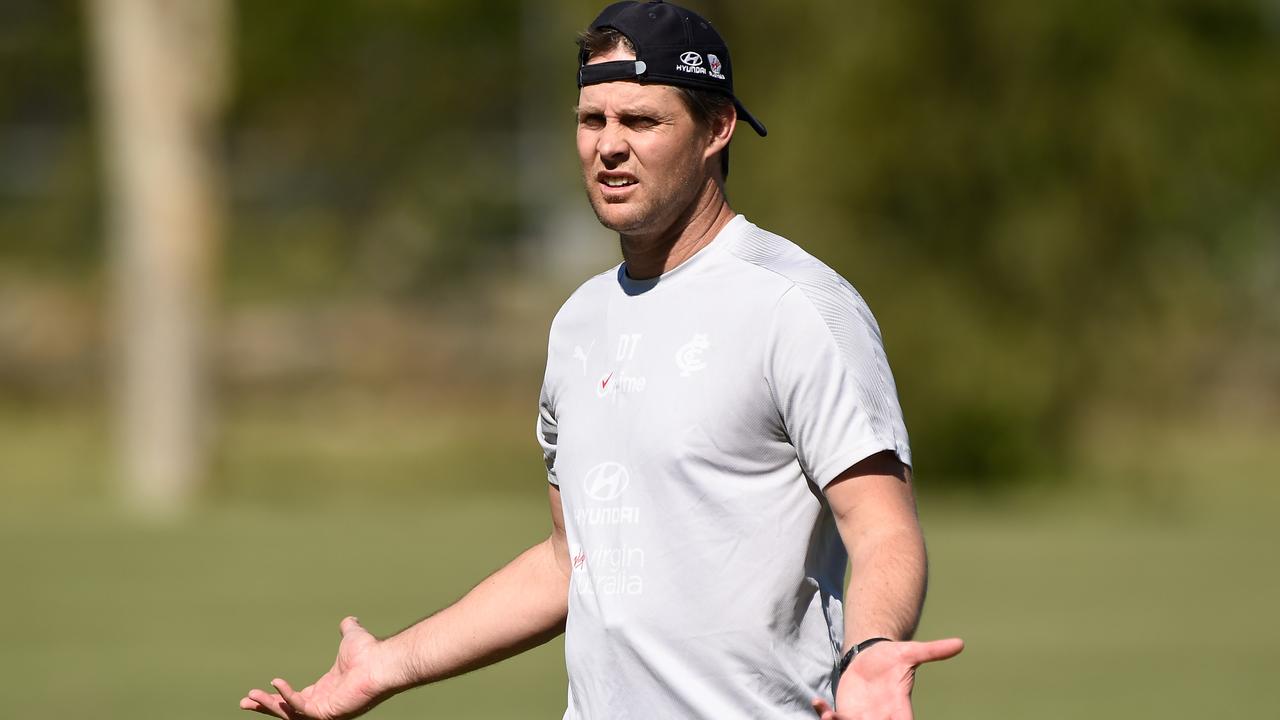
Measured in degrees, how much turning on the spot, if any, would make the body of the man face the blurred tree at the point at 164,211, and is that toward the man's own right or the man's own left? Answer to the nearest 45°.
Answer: approximately 135° to the man's own right

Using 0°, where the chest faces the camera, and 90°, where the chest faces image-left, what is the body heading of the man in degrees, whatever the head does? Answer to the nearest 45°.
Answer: approximately 45°
